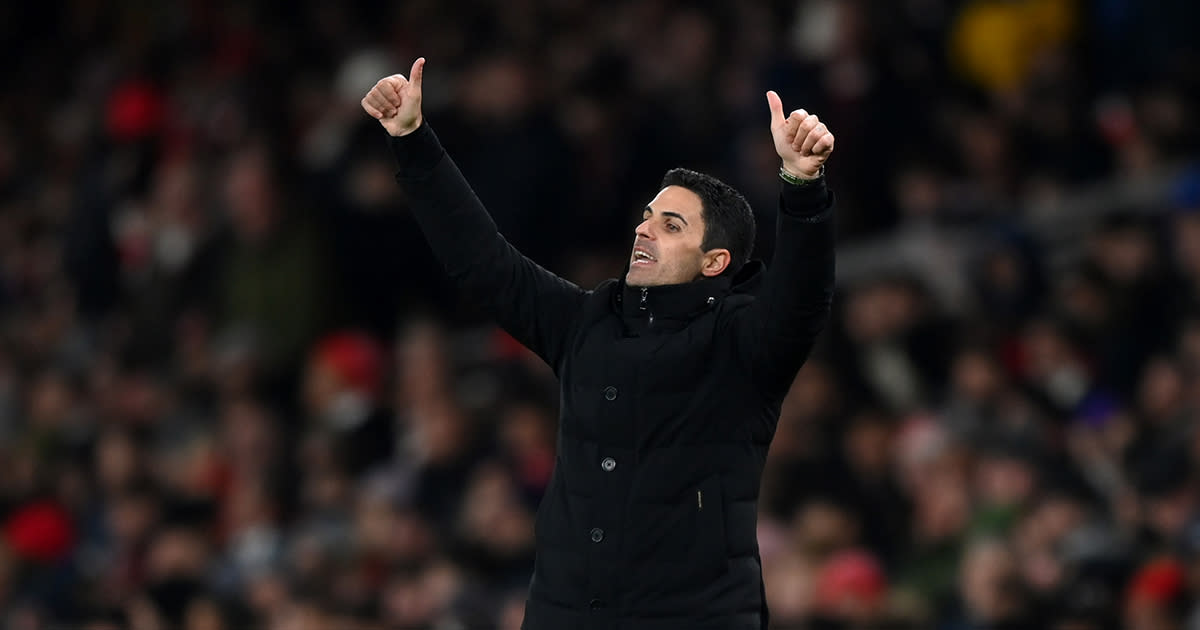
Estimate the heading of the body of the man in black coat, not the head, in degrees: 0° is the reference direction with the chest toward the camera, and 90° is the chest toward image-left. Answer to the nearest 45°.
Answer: approximately 45°
